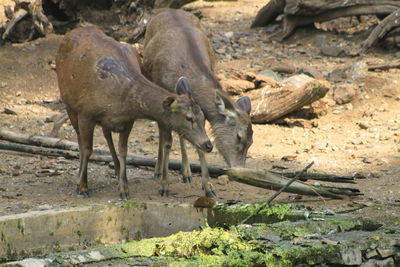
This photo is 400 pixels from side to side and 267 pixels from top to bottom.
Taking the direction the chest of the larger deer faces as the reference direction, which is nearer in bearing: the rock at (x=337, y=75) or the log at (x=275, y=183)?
the log

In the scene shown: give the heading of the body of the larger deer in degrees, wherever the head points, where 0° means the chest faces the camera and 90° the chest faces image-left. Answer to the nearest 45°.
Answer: approximately 315°

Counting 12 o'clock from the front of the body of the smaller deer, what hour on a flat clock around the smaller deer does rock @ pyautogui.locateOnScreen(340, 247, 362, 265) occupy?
The rock is roughly at 1 o'clock from the smaller deer.

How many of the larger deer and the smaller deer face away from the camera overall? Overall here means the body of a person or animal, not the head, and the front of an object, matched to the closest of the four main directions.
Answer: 0

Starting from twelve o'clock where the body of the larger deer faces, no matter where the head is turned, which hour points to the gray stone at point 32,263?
The gray stone is roughly at 2 o'clock from the larger deer.

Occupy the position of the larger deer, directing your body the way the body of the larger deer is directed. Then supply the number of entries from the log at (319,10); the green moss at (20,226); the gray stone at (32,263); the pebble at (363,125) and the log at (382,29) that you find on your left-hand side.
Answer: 3

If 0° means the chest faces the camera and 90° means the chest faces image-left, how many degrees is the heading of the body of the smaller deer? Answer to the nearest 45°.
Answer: approximately 315°

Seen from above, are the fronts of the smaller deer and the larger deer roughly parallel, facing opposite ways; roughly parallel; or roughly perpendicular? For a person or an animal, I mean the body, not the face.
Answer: roughly parallel

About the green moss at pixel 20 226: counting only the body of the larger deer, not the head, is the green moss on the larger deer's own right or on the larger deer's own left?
on the larger deer's own right

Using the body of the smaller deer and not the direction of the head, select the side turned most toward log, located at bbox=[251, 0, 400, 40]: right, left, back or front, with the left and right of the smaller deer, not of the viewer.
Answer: left

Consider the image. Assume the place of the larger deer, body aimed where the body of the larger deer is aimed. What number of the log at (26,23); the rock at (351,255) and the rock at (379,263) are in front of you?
2

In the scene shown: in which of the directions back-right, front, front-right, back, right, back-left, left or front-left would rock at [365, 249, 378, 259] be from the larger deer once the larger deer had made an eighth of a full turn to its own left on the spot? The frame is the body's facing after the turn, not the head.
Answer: front-right

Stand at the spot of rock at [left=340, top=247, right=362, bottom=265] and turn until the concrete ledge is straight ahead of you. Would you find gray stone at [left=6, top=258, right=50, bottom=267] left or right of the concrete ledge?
left

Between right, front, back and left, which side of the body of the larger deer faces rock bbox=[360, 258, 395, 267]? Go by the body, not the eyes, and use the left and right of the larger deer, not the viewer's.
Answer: front

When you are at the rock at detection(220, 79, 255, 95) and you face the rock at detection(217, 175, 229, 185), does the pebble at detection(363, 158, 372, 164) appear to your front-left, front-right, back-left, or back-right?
front-left

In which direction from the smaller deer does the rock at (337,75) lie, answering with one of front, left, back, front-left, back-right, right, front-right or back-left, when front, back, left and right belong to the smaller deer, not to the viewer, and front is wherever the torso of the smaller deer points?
left
